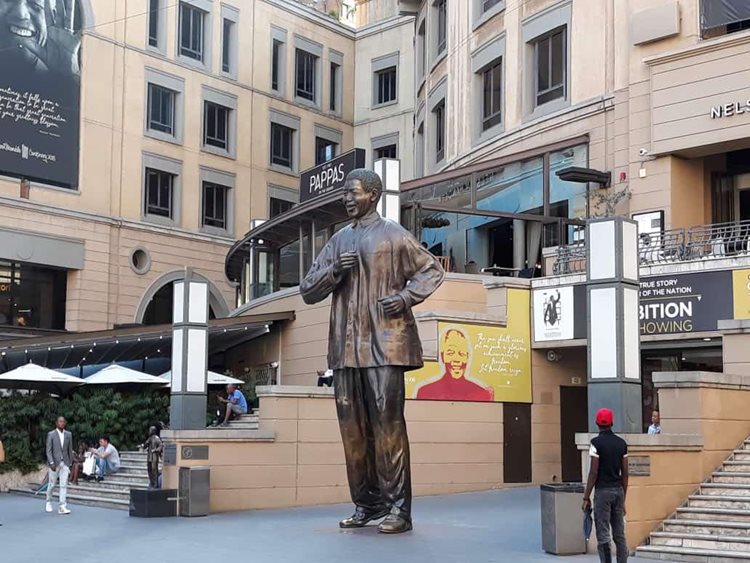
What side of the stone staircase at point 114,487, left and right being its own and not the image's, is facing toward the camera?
front

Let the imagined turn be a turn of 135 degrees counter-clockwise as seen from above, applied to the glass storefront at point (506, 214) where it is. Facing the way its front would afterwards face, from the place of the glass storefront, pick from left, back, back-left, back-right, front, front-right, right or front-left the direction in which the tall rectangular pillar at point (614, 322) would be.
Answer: right

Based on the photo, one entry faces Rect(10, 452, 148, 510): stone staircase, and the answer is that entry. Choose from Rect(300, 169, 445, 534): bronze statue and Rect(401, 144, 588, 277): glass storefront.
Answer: the glass storefront

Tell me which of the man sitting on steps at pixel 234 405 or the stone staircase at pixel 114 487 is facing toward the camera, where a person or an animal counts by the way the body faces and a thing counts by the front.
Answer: the stone staircase

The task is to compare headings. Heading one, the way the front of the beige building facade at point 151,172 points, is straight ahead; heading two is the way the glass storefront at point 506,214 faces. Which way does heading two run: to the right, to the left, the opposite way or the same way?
to the right

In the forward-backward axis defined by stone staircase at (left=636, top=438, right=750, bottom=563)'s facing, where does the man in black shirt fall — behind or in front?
in front

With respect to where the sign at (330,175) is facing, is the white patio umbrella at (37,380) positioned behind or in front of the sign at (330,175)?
in front

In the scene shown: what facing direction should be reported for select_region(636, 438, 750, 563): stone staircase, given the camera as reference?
facing the viewer and to the left of the viewer

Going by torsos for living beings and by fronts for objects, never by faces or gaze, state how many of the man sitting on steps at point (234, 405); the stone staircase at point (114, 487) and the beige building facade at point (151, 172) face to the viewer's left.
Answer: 1

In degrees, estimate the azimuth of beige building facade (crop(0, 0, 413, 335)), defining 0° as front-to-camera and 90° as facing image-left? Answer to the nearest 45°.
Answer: approximately 315°

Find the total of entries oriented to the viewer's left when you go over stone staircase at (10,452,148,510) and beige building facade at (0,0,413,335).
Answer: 0

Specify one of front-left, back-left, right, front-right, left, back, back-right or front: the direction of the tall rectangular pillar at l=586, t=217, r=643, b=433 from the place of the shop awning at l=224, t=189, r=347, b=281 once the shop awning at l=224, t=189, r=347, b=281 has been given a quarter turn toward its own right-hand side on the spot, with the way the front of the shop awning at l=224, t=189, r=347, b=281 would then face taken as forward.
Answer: back-left

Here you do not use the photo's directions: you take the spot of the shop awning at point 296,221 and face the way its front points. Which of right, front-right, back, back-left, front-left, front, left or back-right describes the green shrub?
front

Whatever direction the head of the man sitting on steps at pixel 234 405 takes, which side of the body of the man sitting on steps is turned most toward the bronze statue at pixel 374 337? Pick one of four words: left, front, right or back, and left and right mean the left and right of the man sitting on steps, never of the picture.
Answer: left

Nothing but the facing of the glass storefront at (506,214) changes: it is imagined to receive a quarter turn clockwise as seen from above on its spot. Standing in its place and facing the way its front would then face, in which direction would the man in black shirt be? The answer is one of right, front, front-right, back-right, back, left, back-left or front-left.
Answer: back-left

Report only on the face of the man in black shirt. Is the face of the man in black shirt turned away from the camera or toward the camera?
away from the camera
